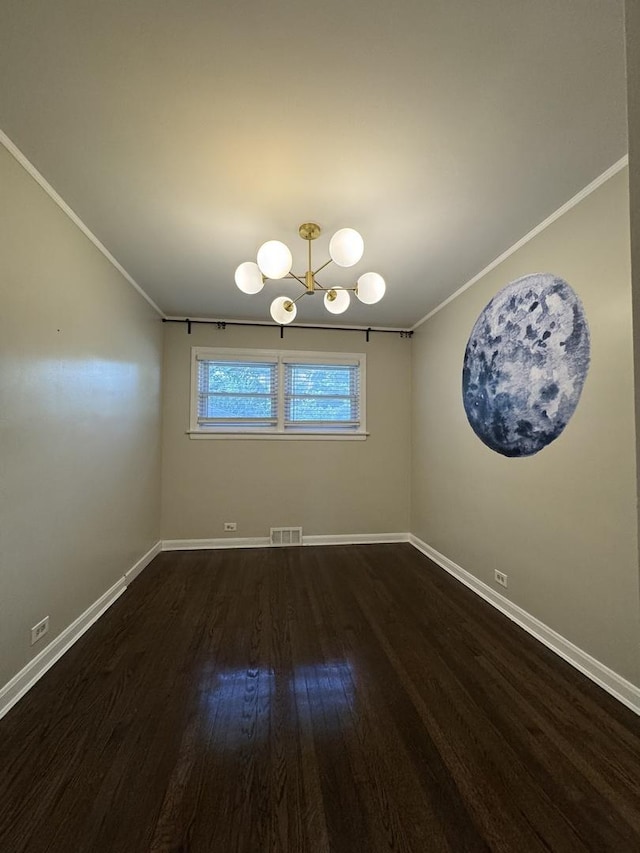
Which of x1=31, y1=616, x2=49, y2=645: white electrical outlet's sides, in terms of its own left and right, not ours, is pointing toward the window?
left

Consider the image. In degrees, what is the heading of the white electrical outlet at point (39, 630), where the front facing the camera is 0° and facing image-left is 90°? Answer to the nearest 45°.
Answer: approximately 315°

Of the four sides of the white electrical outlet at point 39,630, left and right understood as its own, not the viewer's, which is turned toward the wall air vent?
left

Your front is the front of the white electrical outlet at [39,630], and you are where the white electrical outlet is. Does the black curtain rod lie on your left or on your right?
on your left
